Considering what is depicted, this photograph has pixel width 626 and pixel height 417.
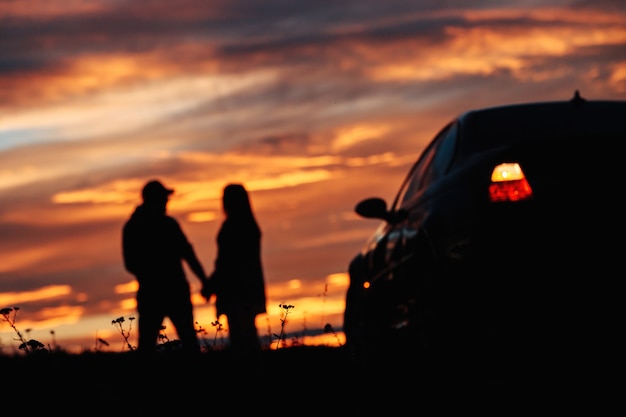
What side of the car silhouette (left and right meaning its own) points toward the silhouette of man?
front

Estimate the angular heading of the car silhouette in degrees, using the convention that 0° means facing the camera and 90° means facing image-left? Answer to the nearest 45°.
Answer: approximately 135°

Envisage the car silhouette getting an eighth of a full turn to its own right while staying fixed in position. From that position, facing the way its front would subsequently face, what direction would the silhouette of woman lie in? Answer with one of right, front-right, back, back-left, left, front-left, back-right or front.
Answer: front-left
